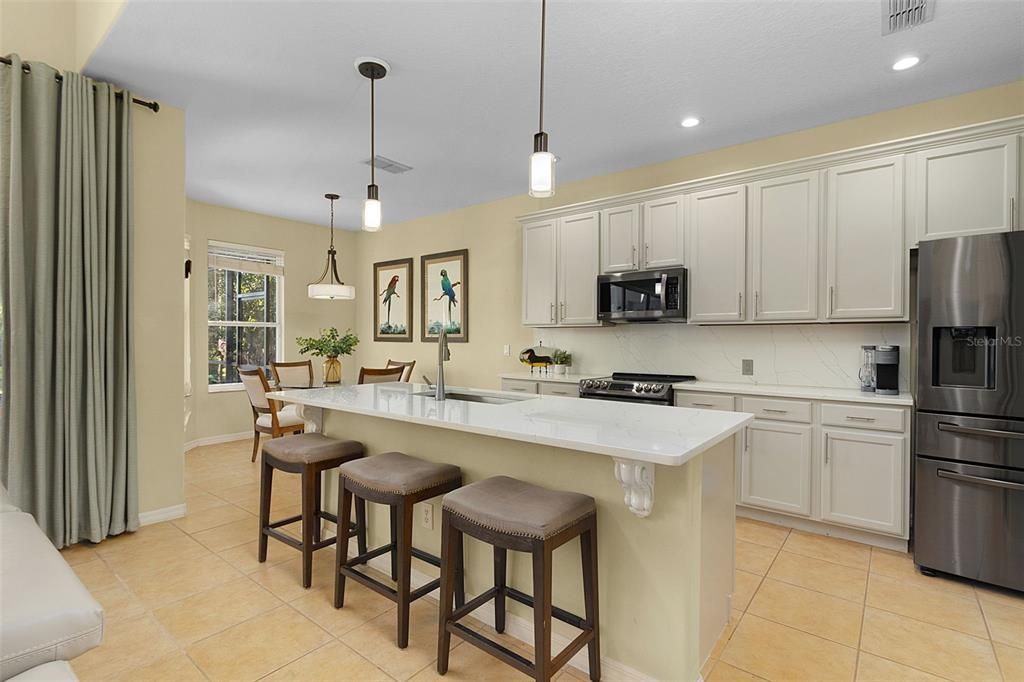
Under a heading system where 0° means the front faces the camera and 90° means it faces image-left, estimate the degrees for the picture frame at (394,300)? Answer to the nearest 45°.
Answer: approximately 45°

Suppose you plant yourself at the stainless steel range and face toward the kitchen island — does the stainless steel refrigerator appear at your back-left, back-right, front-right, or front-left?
front-left

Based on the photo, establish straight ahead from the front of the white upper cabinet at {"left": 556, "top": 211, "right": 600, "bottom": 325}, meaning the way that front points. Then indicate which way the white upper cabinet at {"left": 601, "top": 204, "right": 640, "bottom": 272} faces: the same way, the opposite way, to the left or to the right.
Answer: the same way

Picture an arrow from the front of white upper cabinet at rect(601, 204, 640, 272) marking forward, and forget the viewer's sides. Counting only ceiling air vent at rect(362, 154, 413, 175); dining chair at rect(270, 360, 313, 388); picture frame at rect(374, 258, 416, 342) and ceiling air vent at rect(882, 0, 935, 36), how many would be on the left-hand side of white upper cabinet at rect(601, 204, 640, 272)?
1

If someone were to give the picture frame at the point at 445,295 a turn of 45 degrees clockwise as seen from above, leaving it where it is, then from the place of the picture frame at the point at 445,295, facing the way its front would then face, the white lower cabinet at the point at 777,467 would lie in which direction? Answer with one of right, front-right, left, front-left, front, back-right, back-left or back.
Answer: back-left

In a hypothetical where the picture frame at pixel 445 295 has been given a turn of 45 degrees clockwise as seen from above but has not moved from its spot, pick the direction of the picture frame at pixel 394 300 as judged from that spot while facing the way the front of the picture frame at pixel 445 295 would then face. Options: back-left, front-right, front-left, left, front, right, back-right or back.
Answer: front-right

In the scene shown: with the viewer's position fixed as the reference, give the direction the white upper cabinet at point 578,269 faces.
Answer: facing the viewer and to the left of the viewer

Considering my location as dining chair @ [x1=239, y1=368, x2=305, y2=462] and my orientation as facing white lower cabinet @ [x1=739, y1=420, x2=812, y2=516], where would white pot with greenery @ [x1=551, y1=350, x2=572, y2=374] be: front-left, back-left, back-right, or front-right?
front-left

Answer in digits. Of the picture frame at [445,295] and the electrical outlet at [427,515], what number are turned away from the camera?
0

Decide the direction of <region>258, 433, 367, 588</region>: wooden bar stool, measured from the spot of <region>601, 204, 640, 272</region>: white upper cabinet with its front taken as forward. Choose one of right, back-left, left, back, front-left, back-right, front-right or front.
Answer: front

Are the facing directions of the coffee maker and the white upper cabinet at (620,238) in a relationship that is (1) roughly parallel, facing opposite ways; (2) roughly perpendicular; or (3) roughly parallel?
roughly parallel

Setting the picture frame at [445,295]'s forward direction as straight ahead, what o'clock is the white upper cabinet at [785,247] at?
The white upper cabinet is roughly at 9 o'clock from the picture frame.

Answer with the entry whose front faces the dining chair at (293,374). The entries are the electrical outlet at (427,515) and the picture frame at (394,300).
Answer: the picture frame

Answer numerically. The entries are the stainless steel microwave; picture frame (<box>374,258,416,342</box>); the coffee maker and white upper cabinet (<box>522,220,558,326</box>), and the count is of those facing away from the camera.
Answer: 0

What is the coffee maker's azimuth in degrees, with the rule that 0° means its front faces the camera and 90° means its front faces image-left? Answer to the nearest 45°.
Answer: approximately 0°
